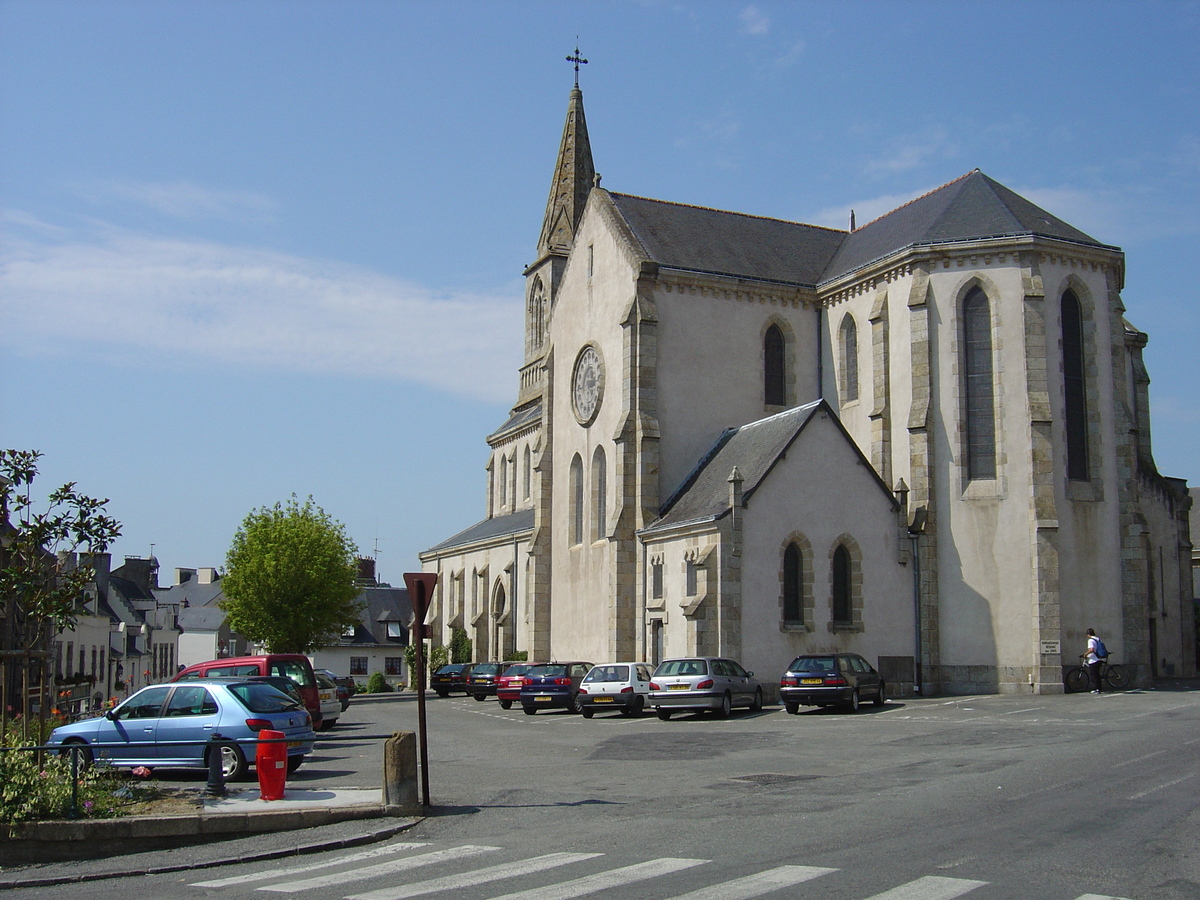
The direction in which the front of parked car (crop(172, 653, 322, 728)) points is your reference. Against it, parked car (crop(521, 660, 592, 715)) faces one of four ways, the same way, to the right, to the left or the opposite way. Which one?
to the right

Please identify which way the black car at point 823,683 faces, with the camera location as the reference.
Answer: facing away from the viewer and to the right of the viewer

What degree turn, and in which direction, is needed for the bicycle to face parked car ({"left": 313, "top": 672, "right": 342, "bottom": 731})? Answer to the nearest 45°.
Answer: approximately 45° to its left

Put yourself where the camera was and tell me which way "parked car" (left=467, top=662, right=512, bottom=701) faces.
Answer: facing away from the viewer and to the right of the viewer

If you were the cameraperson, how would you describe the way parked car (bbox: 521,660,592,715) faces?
facing away from the viewer and to the right of the viewer

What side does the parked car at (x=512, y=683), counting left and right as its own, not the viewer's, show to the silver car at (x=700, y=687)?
right

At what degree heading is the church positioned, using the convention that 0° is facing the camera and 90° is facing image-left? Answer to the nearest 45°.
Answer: approximately 135°

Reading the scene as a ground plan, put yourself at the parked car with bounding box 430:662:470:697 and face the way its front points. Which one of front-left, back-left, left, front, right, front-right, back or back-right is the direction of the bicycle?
right

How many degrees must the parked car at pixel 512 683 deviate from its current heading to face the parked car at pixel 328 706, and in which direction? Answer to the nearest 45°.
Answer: approximately 180°

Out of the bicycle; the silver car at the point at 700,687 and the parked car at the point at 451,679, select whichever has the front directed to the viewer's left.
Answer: the bicycle

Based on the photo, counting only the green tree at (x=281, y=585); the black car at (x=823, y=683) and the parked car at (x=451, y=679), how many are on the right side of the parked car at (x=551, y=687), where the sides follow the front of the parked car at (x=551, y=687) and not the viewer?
1

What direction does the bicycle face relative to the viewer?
to the viewer's left
